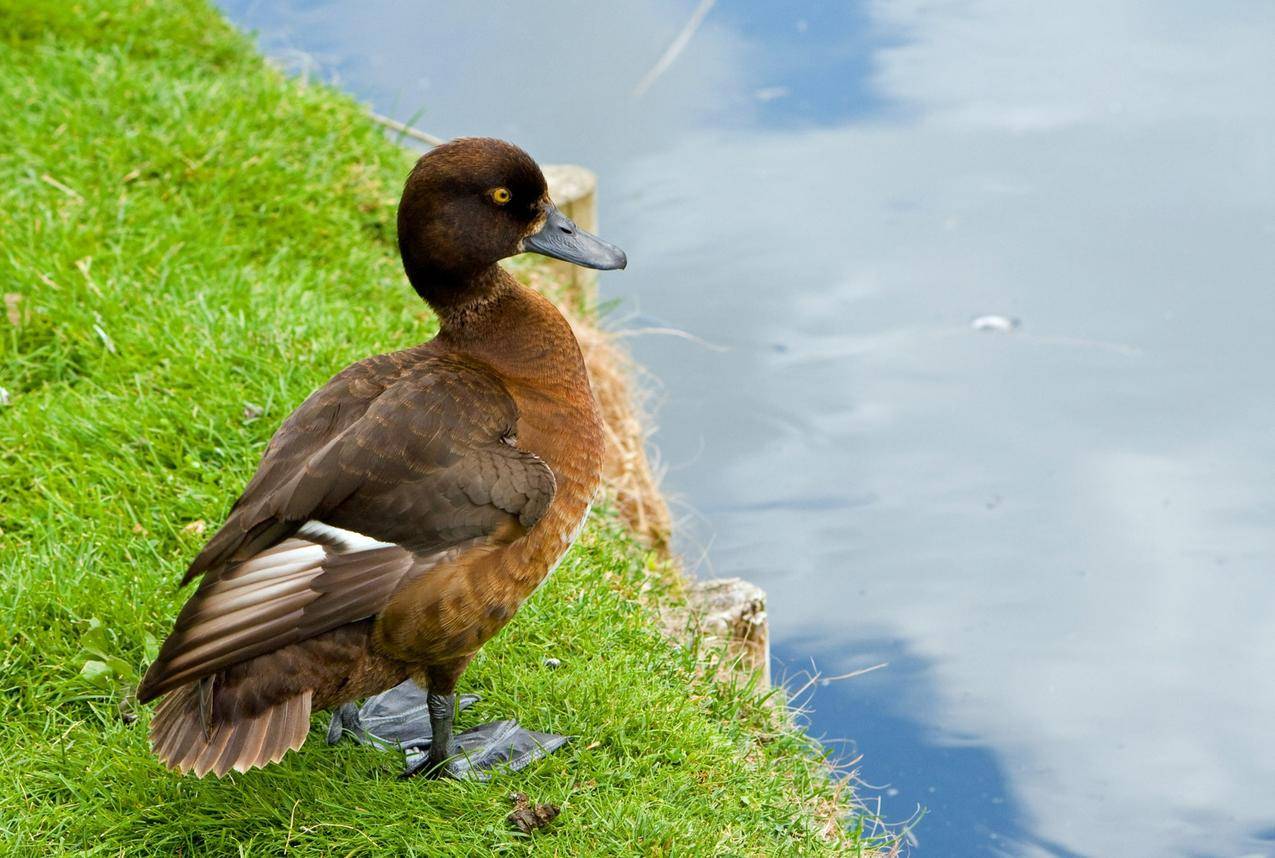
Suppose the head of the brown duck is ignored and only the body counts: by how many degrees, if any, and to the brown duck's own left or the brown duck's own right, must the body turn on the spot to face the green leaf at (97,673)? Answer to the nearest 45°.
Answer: approximately 135° to the brown duck's own left

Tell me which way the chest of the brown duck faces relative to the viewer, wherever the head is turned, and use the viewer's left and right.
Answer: facing to the right of the viewer
